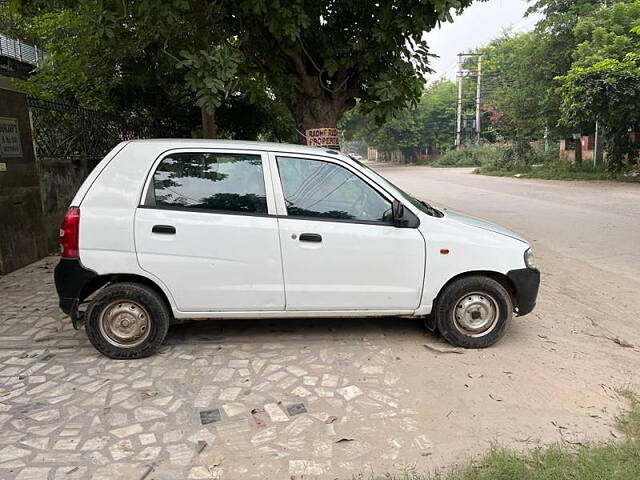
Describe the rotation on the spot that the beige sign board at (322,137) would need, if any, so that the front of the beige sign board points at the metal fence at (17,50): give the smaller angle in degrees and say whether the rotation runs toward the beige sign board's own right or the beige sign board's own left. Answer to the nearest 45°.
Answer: approximately 135° to the beige sign board's own right

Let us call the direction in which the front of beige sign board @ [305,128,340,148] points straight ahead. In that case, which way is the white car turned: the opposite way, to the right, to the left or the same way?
to the left

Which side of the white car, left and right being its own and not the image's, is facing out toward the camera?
right

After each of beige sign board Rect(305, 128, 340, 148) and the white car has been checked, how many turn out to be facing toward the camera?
1

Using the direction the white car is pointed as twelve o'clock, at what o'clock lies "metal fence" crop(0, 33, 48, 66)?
The metal fence is roughly at 8 o'clock from the white car.

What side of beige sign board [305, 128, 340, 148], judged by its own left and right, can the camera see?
front

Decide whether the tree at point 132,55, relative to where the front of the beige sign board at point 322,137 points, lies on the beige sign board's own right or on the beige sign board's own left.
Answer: on the beige sign board's own right

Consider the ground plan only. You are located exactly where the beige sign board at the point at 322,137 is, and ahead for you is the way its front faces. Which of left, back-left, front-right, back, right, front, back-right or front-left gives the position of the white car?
front

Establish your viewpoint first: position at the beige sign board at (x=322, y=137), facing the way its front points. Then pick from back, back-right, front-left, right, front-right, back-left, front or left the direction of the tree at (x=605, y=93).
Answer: back-left
